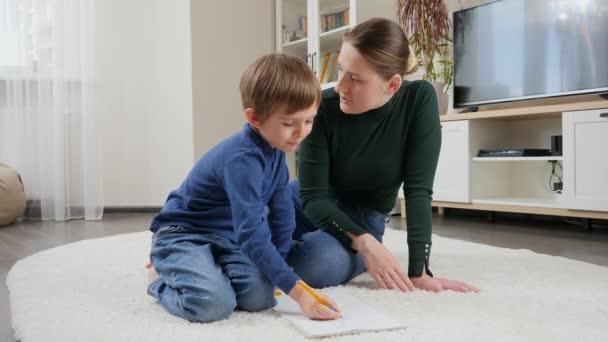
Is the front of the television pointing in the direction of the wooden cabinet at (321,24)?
no

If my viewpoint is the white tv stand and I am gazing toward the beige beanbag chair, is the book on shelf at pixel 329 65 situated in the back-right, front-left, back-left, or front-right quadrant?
front-right

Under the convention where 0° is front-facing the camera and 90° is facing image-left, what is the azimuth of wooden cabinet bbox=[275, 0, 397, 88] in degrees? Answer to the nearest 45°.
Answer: approximately 45°

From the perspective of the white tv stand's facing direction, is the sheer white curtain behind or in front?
in front

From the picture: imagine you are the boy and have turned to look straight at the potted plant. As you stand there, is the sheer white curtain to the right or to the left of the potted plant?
left

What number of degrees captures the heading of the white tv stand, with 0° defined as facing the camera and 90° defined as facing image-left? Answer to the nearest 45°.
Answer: approximately 45°

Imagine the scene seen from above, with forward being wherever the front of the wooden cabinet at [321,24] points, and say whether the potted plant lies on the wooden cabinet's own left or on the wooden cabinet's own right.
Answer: on the wooden cabinet's own left

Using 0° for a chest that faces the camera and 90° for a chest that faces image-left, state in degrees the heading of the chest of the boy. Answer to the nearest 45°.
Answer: approximately 315°

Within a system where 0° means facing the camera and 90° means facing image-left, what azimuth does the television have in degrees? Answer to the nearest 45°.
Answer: approximately 45°

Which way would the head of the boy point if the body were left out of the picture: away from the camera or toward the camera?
toward the camera

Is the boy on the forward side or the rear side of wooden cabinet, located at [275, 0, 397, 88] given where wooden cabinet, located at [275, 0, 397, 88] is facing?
on the forward side

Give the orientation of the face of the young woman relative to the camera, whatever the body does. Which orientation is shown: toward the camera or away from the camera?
toward the camera
